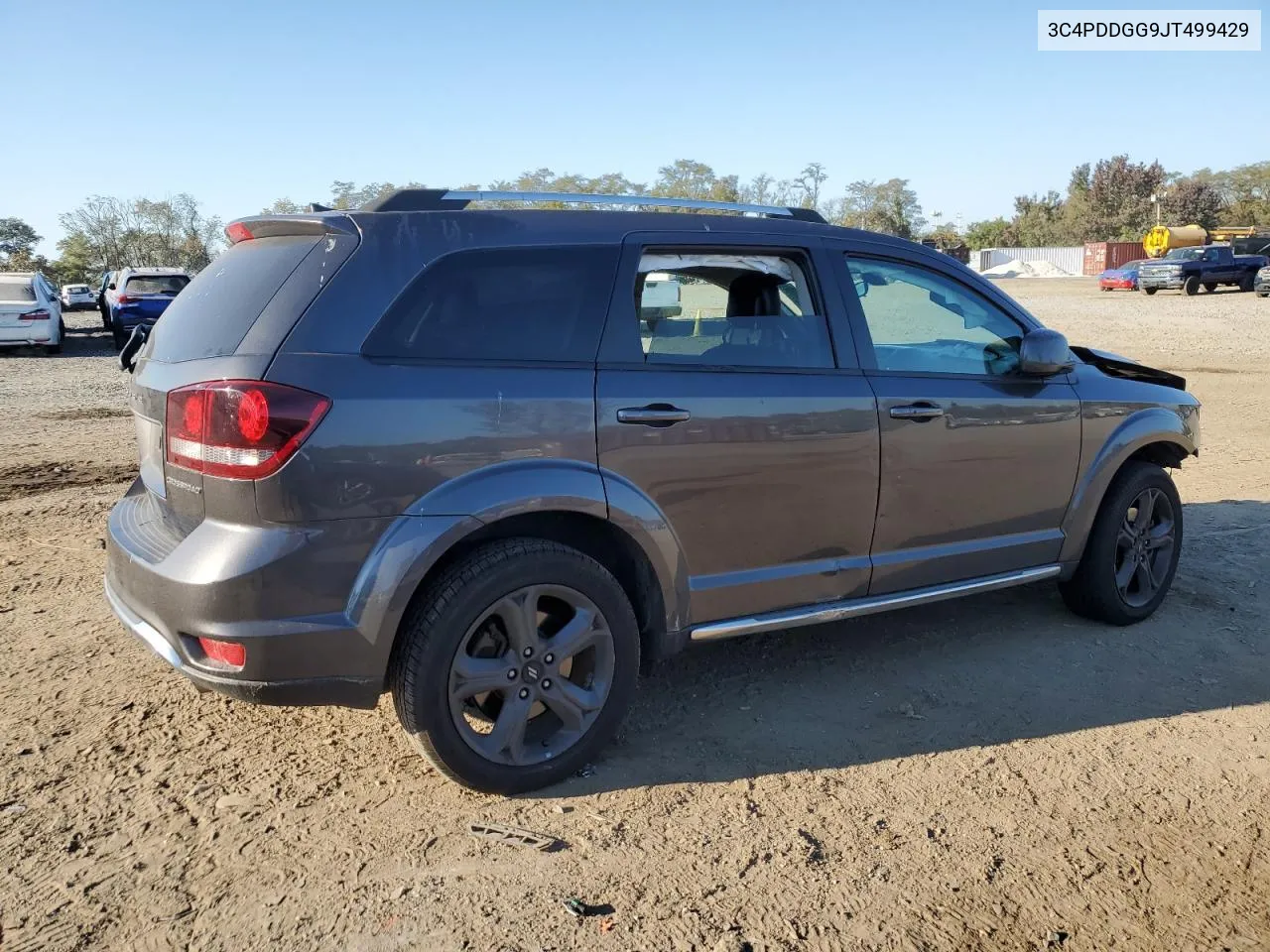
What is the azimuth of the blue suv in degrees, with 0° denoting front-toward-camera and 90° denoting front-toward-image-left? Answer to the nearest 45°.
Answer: approximately 180°

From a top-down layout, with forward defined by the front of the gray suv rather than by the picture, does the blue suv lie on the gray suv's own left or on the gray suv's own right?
on the gray suv's own left

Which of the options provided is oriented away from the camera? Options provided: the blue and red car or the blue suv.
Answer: the blue suv

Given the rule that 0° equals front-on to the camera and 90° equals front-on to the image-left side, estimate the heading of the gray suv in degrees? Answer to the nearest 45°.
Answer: approximately 225°

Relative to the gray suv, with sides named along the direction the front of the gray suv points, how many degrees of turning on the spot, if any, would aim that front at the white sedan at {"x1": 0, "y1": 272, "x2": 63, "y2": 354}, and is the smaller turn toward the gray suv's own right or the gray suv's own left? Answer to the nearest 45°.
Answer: approximately 90° to the gray suv's own left

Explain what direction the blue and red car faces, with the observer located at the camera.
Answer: facing the viewer and to the left of the viewer

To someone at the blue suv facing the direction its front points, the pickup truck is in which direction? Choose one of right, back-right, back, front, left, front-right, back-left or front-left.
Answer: right

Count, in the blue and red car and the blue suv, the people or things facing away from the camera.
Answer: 1

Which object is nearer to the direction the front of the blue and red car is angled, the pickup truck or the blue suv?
the blue suv

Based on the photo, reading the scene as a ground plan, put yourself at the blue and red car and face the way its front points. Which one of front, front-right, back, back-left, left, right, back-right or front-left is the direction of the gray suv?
front-left

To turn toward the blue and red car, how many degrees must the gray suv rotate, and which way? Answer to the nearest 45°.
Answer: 0° — it already faces it

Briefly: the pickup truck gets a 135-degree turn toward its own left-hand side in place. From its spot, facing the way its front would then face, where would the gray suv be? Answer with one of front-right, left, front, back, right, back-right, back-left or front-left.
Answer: right

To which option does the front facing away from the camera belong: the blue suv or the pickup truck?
the blue suv

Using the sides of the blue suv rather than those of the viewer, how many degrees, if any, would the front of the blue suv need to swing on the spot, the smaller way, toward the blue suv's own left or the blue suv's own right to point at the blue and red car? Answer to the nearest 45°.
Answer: approximately 90° to the blue suv's own right

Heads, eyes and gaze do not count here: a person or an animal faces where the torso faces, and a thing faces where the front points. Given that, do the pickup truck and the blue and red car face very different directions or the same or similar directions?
same or similar directions

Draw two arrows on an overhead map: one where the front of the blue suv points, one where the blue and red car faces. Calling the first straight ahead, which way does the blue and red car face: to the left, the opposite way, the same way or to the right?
to the left

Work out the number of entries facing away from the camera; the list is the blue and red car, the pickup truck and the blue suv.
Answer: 1

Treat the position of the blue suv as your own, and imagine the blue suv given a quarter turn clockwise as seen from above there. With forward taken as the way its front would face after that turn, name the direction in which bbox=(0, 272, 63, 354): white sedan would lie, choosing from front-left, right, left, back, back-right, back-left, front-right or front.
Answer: back
